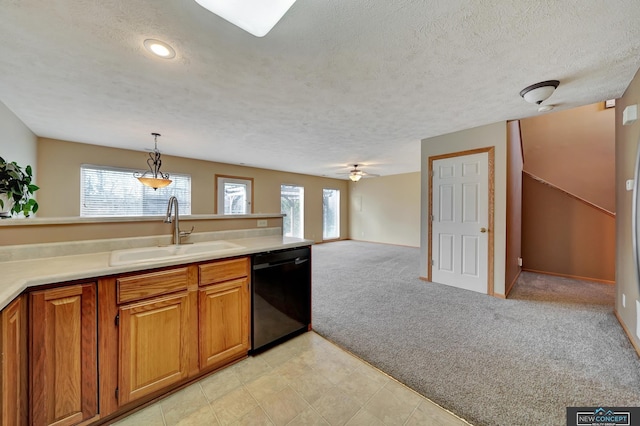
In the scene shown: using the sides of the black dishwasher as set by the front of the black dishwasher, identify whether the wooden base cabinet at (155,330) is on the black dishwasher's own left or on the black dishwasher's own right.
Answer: on the black dishwasher's own right

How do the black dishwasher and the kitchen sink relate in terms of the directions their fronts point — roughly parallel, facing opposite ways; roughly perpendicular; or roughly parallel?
roughly parallel

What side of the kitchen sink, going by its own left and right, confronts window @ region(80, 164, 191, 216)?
back

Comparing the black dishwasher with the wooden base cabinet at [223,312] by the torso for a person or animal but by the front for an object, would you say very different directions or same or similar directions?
same or similar directions

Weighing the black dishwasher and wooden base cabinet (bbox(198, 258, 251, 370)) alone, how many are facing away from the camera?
0

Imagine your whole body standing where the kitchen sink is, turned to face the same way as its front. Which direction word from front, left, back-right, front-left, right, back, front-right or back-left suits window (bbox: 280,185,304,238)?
back-left

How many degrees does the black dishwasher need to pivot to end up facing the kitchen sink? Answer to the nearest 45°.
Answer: approximately 135° to its right

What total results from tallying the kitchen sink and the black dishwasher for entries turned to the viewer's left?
0

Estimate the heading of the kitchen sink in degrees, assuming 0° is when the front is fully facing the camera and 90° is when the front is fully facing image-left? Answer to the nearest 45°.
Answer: approximately 0°

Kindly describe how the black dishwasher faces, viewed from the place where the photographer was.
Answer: facing the viewer and to the right of the viewer
